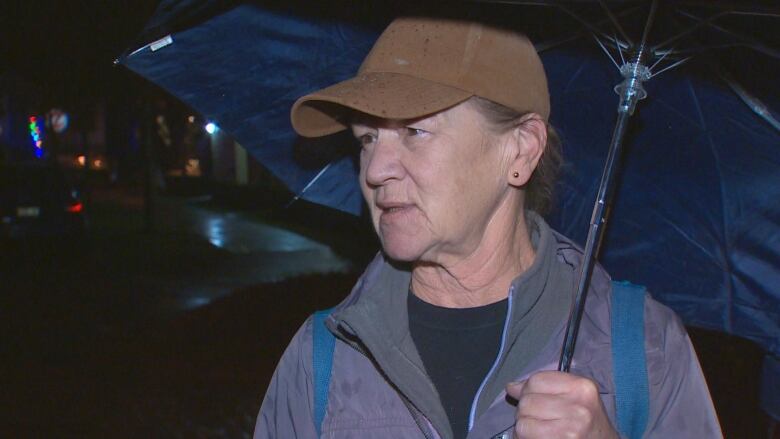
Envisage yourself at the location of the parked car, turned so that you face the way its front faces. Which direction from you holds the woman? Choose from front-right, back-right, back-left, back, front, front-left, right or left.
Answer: back

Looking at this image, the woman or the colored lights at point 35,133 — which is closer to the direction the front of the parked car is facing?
the colored lights

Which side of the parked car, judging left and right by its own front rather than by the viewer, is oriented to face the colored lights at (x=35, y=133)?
front

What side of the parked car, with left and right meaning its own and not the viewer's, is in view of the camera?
back

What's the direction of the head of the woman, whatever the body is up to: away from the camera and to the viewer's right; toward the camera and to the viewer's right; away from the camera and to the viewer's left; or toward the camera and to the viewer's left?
toward the camera and to the viewer's left

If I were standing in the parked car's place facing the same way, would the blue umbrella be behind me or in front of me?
behind
